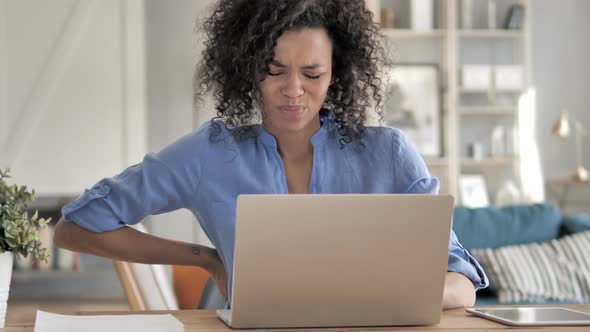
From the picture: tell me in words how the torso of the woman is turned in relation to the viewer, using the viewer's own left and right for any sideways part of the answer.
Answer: facing the viewer

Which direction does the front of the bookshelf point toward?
toward the camera

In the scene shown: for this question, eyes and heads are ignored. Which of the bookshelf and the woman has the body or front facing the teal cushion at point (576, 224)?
the bookshelf

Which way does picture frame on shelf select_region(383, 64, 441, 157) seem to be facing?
toward the camera

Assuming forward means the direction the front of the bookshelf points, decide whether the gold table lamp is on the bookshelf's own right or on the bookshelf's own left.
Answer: on the bookshelf's own left

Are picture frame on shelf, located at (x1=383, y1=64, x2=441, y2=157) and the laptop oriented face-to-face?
yes

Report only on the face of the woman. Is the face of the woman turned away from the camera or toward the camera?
toward the camera

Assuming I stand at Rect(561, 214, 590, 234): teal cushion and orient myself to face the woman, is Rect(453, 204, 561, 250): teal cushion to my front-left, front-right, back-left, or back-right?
front-right

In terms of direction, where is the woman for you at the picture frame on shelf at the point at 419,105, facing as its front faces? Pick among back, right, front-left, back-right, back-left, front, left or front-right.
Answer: front

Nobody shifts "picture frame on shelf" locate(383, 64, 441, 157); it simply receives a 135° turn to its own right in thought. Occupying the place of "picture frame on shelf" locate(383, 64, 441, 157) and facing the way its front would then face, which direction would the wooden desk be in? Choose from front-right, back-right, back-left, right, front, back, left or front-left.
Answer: back-left

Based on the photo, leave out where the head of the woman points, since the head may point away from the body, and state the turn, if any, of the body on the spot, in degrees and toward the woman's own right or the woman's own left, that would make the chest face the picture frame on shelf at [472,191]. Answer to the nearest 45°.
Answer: approximately 180°

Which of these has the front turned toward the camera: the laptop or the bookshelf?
the bookshelf

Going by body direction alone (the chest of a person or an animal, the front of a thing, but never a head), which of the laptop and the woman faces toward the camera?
the woman

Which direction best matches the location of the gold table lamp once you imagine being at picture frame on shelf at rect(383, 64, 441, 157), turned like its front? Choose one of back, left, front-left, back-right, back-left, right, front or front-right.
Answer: left

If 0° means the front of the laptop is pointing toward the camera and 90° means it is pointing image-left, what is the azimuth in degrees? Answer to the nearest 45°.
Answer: approximately 180°

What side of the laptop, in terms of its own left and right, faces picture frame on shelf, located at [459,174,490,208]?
front

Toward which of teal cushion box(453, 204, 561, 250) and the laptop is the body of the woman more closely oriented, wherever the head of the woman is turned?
the laptop

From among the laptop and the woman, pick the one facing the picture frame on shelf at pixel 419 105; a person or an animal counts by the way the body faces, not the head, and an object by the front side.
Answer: the laptop

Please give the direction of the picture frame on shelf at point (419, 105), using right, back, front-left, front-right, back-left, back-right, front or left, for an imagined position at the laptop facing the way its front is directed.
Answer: front
